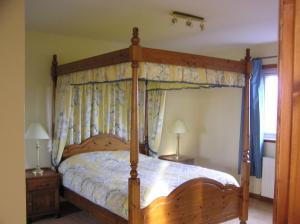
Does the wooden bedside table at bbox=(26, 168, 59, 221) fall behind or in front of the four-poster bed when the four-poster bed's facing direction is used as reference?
behind

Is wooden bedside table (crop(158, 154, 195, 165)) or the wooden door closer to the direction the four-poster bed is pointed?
the wooden door

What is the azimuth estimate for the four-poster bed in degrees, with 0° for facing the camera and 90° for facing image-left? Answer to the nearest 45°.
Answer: approximately 315°

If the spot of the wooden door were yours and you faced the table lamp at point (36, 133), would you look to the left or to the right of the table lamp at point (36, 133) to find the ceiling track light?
right

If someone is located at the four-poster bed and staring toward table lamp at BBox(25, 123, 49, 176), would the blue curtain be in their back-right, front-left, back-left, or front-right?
back-right

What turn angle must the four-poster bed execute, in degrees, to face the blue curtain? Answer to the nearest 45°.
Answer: approximately 90° to its left

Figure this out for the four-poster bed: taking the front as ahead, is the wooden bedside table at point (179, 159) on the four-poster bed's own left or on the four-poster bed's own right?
on the four-poster bed's own left

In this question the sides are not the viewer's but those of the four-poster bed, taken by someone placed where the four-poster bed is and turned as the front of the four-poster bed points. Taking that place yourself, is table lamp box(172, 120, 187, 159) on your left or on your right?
on your left

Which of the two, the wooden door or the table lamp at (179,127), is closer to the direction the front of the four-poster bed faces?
the wooden door

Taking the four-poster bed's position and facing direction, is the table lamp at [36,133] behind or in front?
behind
